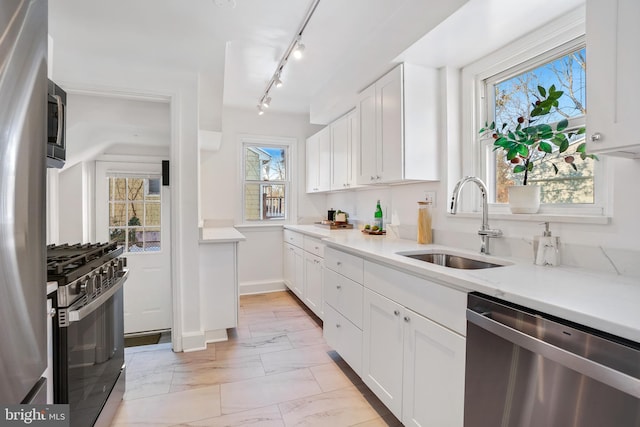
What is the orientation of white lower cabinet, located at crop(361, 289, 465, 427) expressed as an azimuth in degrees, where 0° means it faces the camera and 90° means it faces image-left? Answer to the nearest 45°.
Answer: approximately 45°

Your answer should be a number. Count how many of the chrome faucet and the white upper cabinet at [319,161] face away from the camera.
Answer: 0

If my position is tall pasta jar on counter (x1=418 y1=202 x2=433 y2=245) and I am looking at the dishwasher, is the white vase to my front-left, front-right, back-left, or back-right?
front-left

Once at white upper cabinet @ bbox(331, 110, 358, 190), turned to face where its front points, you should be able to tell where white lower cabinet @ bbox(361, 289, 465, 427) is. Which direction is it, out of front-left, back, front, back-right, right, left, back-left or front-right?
front-left

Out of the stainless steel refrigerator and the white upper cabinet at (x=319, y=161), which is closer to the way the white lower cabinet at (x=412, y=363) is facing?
the stainless steel refrigerator

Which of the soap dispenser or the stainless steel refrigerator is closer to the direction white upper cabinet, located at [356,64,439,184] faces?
the stainless steel refrigerator

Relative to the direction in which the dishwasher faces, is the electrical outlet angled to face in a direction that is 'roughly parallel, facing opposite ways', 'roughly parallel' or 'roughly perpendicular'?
roughly parallel

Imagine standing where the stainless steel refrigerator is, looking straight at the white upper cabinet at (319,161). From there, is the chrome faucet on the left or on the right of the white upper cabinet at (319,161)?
right

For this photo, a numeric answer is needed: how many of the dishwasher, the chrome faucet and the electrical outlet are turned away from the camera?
0

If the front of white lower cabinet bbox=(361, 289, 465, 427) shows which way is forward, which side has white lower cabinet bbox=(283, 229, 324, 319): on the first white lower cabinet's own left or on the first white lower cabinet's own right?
on the first white lower cabinet's own right

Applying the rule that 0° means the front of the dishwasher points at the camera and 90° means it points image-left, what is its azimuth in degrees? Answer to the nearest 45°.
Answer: approximately 45°
